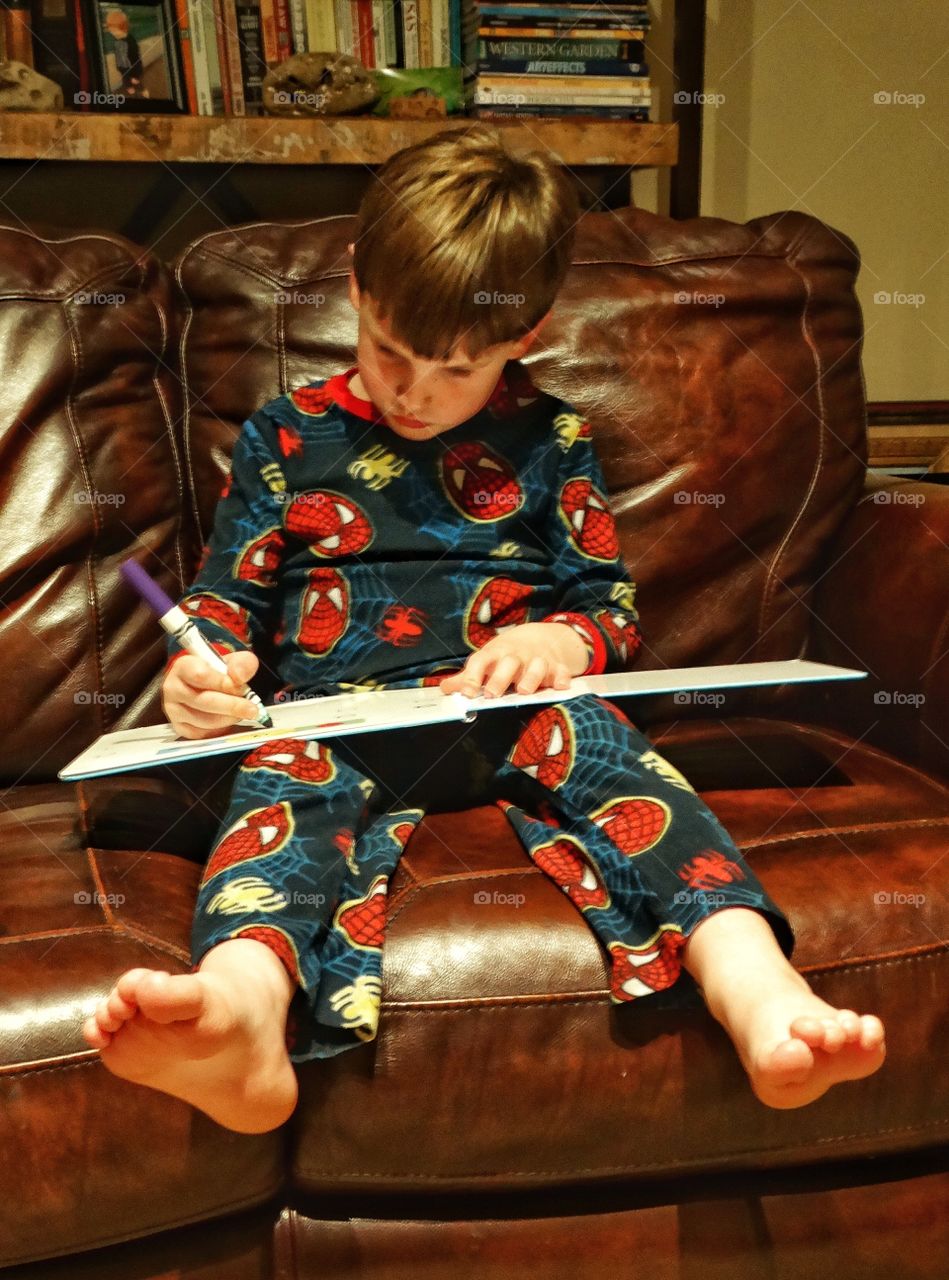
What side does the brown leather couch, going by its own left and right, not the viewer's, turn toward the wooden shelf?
back

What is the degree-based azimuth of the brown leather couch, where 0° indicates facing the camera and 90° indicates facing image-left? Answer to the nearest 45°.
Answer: approximately 0°

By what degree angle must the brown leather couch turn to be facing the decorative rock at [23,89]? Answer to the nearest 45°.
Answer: approximately 135° to its right

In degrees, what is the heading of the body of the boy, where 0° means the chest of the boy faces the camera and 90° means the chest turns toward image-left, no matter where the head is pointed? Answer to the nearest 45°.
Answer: approximately 0°

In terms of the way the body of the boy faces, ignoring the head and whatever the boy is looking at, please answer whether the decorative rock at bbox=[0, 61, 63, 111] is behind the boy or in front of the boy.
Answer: behind

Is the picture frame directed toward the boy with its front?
yes

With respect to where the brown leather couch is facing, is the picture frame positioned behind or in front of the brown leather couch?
behind

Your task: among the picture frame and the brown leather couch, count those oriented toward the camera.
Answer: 2

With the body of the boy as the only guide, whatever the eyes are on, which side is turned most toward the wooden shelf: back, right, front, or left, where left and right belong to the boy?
back

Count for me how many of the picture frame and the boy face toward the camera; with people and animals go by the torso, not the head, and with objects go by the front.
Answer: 2

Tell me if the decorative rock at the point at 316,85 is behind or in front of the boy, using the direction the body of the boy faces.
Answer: behind
